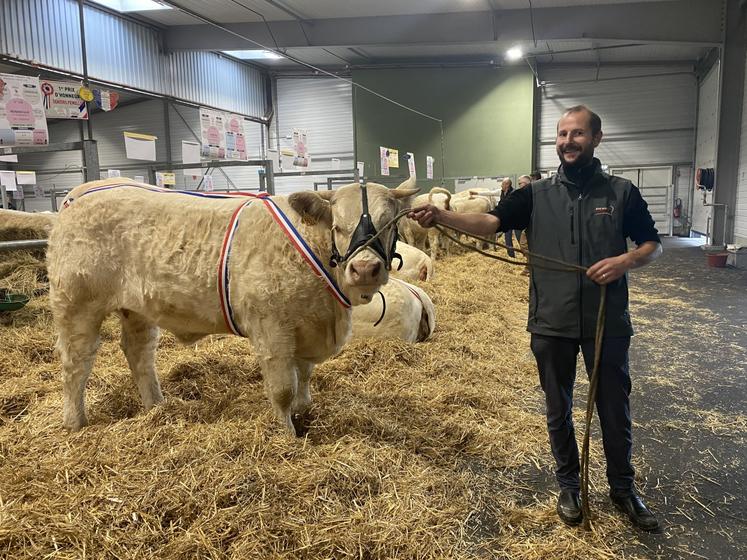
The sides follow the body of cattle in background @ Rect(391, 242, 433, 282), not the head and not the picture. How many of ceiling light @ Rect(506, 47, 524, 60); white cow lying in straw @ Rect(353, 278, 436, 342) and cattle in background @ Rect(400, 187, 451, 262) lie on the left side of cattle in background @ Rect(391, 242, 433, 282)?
1

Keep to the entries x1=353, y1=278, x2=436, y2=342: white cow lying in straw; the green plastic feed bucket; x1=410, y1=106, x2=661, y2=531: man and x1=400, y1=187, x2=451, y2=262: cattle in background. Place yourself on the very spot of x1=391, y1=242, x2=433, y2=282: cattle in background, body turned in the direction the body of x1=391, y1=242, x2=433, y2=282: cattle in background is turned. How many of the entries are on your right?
1

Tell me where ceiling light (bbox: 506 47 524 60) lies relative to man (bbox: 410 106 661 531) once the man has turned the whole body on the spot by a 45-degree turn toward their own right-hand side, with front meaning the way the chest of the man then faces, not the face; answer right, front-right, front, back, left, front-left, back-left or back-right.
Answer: back-right

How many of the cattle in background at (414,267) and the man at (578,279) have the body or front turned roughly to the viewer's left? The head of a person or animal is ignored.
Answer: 1

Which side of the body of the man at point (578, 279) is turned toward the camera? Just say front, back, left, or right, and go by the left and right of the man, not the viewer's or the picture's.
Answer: front

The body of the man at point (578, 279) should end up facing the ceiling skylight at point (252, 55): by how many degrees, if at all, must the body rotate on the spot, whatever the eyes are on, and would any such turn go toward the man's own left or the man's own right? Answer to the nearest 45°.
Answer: approximately 135° to the man's own right

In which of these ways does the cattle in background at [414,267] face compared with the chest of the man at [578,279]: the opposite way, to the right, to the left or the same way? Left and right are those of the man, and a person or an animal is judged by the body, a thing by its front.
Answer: to the right

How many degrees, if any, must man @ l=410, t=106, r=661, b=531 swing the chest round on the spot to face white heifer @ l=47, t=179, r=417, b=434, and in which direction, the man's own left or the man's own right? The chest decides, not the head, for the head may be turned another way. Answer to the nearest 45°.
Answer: approximately 90° to the man's own right

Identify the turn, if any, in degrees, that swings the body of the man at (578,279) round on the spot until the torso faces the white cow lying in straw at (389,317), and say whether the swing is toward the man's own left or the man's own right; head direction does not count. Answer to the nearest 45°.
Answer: approximately 135° to the man's own right

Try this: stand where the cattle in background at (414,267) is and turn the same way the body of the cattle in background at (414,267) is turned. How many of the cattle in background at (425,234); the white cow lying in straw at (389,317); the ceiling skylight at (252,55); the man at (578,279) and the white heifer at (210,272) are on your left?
3

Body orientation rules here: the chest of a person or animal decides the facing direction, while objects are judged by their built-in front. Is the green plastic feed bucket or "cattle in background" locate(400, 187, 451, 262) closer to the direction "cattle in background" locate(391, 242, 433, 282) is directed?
the green plastic feed bucket

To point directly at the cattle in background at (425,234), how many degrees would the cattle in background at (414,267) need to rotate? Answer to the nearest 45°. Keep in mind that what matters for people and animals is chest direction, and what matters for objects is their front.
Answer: approximately 90° to its right

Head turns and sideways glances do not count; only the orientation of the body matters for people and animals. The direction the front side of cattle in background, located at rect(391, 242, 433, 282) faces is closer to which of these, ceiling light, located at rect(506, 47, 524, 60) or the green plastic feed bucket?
the green plastic feed bucket
